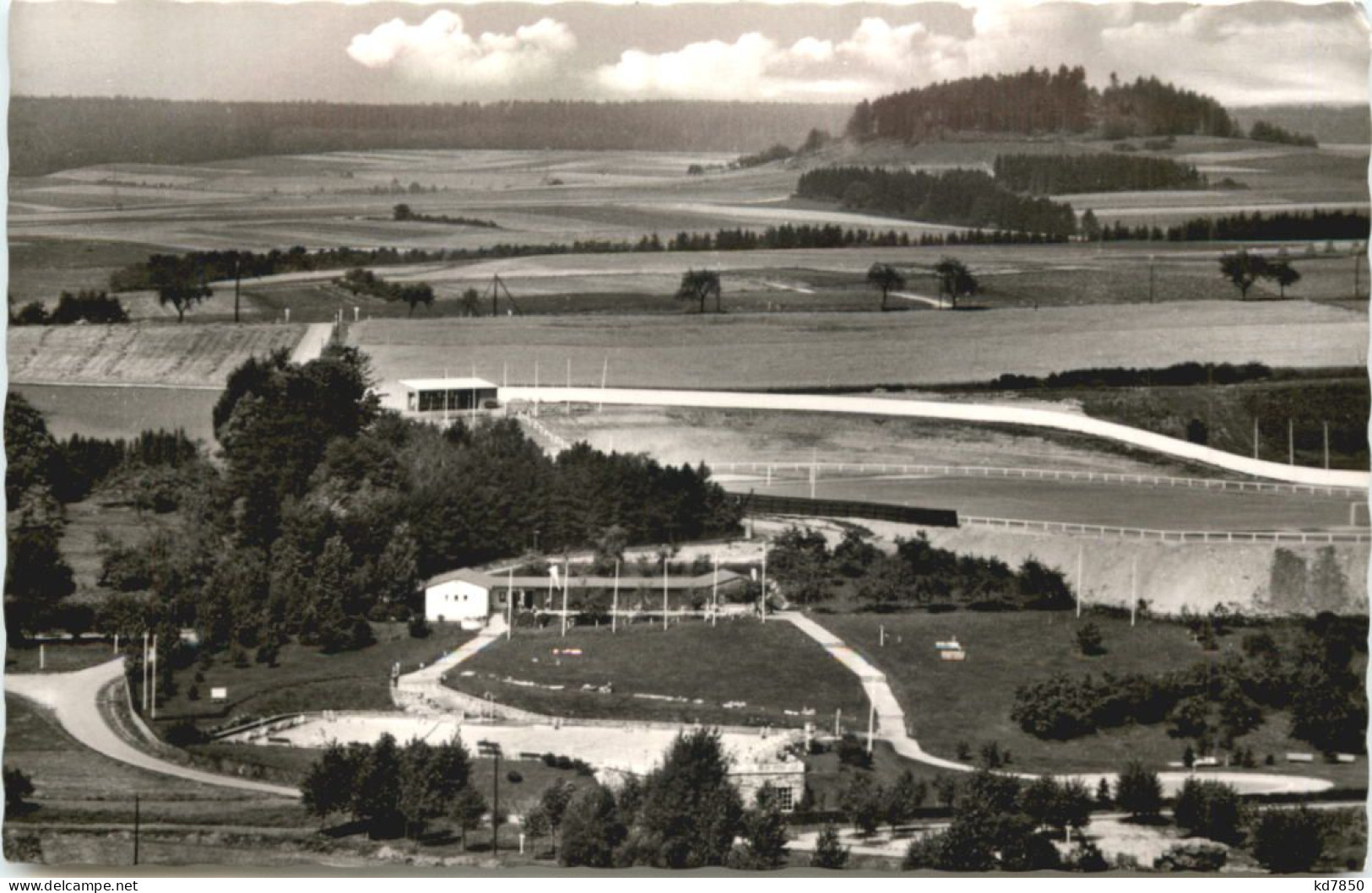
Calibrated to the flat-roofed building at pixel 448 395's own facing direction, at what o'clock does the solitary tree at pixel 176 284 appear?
The solitary tree is roughly at 5 o'clock from the flat-roofed building.

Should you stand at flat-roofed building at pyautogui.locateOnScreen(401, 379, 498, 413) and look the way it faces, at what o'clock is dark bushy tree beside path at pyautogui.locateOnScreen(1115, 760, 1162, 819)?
The dark bushy tree beside path is roughly at 10 o'clock from the flat-roofed building.

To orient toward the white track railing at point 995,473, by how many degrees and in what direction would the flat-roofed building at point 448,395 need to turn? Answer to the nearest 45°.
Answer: approximately 90° to its left

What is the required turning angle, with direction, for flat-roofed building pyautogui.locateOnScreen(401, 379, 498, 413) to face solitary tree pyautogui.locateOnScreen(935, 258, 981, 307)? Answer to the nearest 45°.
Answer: approximately 90° to its left

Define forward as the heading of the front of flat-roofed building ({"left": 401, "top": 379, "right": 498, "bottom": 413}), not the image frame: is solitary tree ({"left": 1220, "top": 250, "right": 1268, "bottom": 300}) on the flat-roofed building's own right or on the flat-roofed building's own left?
on the flat-roofed building's own left

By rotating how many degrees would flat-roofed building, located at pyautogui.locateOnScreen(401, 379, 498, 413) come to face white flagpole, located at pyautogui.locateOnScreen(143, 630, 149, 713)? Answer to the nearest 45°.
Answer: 0° — it already faces it

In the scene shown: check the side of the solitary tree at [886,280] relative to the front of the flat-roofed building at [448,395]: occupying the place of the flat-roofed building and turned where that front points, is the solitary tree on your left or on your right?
on your left

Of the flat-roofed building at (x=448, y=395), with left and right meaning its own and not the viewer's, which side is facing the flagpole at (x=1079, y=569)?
left

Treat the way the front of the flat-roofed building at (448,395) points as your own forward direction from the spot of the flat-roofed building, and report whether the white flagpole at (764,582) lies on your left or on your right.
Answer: on your left

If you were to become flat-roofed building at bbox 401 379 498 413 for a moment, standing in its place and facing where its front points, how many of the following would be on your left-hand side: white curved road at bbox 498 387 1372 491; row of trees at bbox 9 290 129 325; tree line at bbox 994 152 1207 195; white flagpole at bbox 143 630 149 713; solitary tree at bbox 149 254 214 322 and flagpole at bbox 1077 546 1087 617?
3

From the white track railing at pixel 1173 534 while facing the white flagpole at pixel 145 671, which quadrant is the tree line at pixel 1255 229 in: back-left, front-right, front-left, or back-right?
back-right

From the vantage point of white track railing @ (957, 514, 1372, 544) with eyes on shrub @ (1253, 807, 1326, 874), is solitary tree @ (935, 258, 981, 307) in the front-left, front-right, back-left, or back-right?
back-right

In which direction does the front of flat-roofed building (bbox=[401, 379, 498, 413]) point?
toward the camera

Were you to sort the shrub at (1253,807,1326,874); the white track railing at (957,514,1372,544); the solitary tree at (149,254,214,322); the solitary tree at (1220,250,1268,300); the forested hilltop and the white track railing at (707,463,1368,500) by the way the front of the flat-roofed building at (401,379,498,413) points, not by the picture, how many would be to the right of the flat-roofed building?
1

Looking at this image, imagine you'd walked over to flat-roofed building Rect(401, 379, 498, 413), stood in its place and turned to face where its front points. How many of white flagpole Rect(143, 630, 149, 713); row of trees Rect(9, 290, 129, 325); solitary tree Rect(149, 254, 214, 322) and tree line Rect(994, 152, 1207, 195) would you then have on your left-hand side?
1

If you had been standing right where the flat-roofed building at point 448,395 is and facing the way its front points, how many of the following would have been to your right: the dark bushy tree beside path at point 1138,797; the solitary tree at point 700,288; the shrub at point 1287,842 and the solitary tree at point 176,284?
1
